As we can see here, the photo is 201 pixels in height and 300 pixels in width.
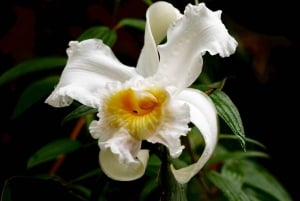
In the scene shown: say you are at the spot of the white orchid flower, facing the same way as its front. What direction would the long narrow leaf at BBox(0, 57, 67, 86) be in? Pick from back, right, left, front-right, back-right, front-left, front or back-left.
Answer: back-right

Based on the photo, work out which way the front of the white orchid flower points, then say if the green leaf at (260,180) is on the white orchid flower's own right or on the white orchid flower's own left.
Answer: on the white orchid flower's own left

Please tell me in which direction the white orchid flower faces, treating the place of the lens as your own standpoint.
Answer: facing the viewer
